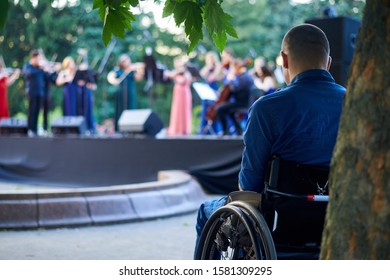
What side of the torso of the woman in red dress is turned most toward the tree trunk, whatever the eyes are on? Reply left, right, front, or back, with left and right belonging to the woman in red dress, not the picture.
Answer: front

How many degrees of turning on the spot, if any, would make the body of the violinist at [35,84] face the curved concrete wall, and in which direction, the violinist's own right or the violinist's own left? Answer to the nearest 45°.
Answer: approximately 45° to the violinist's own right

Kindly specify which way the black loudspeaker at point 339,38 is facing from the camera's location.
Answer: facing the viewer and to the left of the viewer

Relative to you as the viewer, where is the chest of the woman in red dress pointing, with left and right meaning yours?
facing the viewer

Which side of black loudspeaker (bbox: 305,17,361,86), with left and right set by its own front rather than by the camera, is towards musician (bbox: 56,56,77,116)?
right

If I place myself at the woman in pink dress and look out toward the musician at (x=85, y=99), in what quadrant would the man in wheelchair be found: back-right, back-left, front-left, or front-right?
back-left

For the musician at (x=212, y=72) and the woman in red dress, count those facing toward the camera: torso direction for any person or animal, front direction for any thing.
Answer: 2

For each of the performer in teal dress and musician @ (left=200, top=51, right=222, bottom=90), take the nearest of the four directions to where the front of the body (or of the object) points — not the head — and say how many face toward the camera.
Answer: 2

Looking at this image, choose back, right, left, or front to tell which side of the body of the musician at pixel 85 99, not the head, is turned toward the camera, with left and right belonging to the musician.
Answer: front

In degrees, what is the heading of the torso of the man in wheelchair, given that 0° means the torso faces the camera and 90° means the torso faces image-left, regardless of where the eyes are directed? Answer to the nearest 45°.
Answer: approximately 135°
